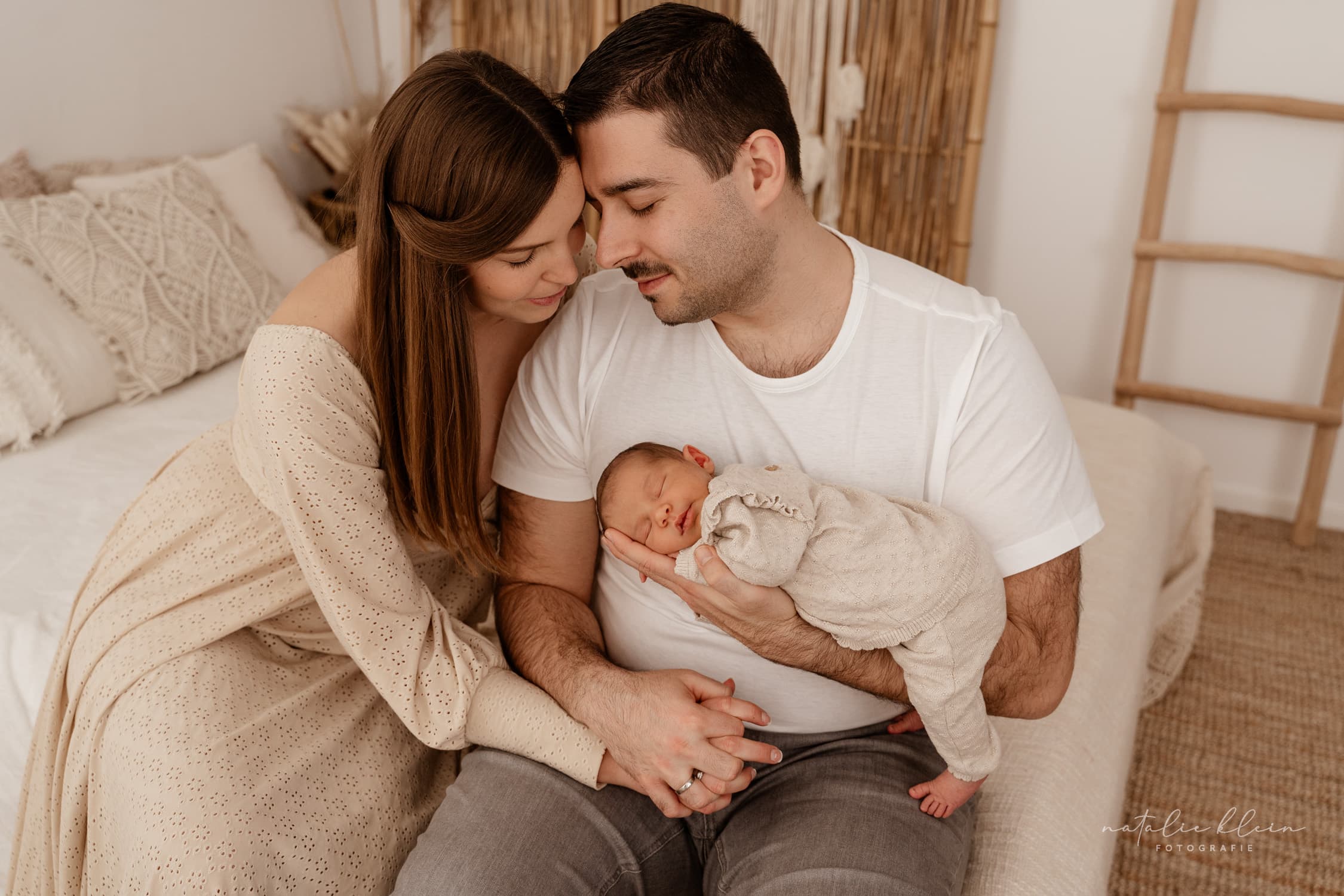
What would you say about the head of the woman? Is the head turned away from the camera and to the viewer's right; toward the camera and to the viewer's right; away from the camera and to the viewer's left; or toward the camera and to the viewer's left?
toward the camera and to the viewer's right

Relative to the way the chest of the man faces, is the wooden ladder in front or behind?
behind

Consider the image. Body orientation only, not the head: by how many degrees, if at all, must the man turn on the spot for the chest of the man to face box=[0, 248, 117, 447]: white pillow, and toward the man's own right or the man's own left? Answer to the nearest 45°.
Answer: approximately 135° to the man's own right

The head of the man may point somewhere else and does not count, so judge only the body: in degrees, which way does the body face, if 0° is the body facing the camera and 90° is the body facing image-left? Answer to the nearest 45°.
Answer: approximately 0°

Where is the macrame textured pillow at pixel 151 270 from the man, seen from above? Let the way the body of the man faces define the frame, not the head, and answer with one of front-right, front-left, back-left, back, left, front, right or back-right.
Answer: back-right

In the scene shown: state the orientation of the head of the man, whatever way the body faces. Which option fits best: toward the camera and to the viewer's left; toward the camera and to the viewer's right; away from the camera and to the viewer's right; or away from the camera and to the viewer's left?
toward the camera and to the viewer's left

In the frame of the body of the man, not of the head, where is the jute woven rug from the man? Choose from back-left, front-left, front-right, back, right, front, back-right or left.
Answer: back-left

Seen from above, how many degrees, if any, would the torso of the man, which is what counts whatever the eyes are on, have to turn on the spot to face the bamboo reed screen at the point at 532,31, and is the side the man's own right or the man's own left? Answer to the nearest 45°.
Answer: approximately 180°

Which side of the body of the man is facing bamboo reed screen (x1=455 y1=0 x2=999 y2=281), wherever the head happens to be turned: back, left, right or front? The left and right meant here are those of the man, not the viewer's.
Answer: back

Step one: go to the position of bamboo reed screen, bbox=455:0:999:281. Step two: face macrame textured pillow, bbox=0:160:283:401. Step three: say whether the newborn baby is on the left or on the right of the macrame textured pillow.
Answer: left
